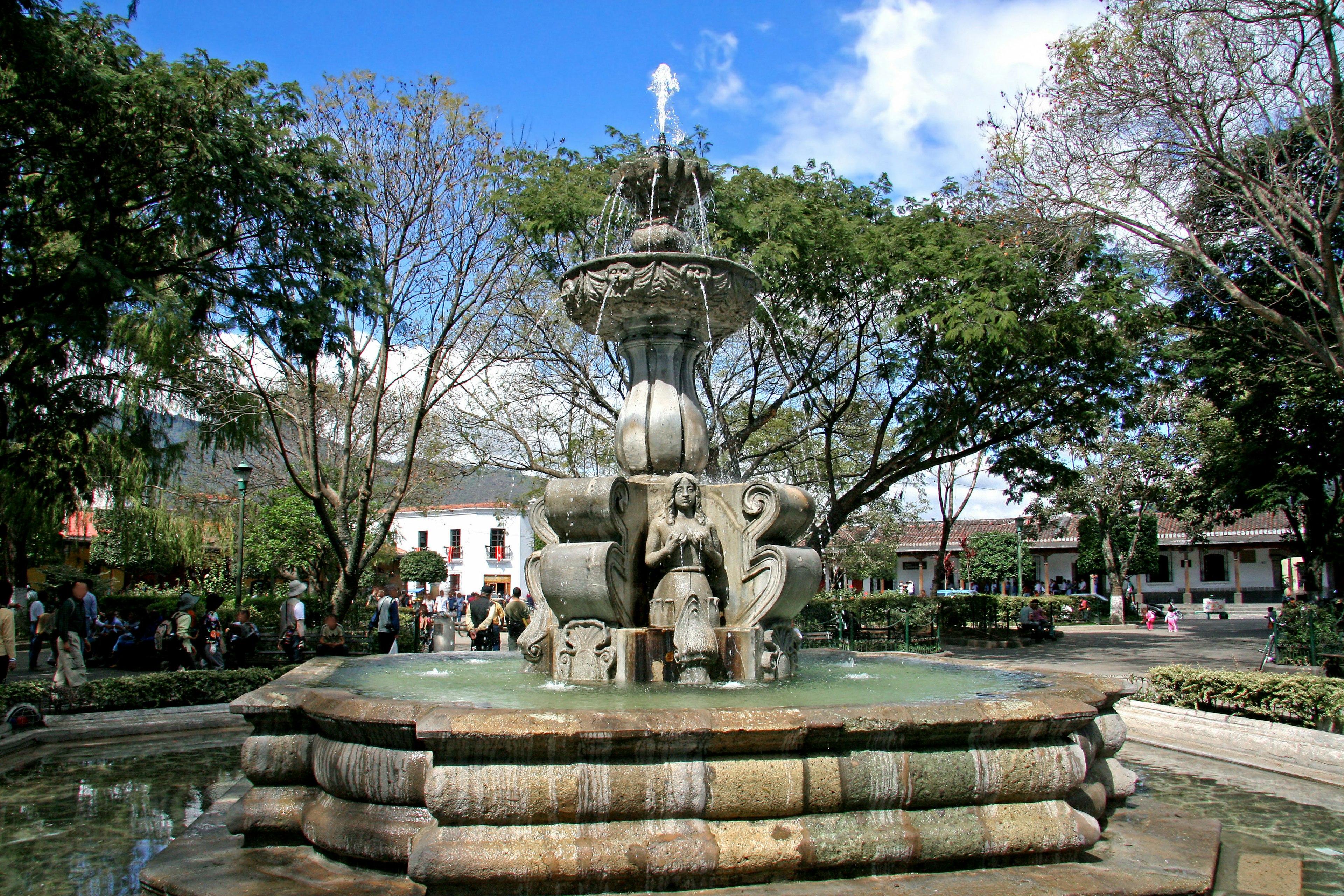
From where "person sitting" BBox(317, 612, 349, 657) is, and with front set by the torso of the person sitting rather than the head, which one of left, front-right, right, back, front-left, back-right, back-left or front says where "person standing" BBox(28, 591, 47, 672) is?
back-right

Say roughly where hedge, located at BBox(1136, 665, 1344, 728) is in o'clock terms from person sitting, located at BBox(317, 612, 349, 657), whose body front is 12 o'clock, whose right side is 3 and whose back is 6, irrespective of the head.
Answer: The hedge is roughly at 10 o'clock from the person sitting.
